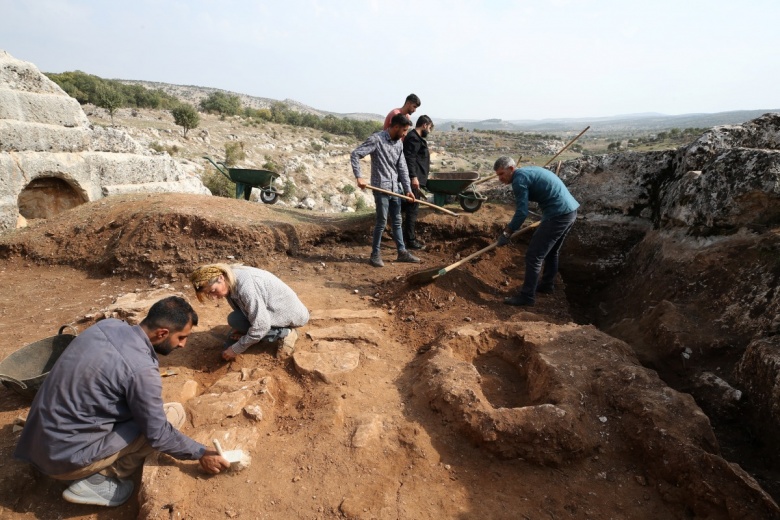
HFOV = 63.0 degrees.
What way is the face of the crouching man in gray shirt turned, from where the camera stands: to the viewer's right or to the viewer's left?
to the viewer's right

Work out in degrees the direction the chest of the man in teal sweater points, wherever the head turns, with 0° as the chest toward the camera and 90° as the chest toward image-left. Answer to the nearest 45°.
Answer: approximately 90°

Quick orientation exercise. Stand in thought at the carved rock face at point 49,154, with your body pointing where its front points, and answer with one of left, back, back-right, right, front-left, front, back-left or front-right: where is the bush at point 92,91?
back

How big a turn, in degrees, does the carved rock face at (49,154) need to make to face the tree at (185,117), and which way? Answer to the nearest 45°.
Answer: approximately 180°

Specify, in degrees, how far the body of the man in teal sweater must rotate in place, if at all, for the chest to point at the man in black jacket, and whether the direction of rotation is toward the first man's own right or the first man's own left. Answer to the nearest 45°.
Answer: approximately 45° to the first man's own right

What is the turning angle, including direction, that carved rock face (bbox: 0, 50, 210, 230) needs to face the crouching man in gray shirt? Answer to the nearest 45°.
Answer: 0° — it already faces them

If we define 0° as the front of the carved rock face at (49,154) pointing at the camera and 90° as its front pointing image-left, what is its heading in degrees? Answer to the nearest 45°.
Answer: approximately 0°

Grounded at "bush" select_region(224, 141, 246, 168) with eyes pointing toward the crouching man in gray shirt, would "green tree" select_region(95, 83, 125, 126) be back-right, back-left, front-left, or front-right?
back-right

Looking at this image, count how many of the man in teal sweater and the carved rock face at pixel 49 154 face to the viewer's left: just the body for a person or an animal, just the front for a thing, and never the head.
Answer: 1

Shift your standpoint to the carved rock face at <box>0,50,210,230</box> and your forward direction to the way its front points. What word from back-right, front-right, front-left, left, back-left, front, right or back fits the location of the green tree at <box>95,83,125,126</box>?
back
